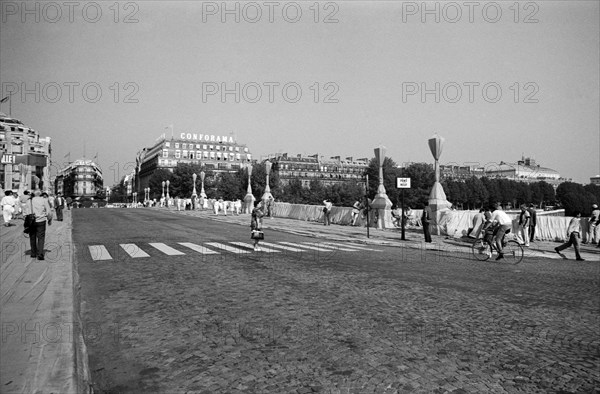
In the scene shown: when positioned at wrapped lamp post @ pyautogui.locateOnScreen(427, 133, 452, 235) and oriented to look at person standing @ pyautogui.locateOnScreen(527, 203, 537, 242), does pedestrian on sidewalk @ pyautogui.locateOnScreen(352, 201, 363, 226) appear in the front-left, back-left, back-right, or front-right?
back-left

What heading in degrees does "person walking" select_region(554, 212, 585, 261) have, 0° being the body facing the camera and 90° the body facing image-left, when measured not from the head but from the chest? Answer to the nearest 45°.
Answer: approximately 270°

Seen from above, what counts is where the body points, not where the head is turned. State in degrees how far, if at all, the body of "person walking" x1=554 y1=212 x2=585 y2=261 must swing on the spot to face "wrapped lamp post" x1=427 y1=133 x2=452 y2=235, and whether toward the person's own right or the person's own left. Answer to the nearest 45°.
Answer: approximately 135° to the person's own left

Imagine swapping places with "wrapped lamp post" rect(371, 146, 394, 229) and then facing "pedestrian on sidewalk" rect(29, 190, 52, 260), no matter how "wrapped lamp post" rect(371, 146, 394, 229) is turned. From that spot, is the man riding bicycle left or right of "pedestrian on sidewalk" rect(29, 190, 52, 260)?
left

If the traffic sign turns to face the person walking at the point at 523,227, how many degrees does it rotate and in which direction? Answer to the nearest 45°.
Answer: approximately 90° to its left

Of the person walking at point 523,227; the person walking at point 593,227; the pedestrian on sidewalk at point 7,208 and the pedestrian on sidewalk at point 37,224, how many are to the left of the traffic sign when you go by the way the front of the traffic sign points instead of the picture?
2

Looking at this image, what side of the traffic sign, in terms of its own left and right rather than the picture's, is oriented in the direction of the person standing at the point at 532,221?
left

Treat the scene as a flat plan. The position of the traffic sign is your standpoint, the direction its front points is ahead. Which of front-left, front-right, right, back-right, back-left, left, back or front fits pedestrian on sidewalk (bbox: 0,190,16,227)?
right

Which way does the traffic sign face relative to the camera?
toward the camera

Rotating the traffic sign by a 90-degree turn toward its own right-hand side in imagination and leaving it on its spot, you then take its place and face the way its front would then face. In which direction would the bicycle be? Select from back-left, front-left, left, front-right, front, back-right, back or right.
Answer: back-left

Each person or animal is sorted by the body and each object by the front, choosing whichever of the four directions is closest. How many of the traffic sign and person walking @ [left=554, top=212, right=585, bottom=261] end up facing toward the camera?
1
